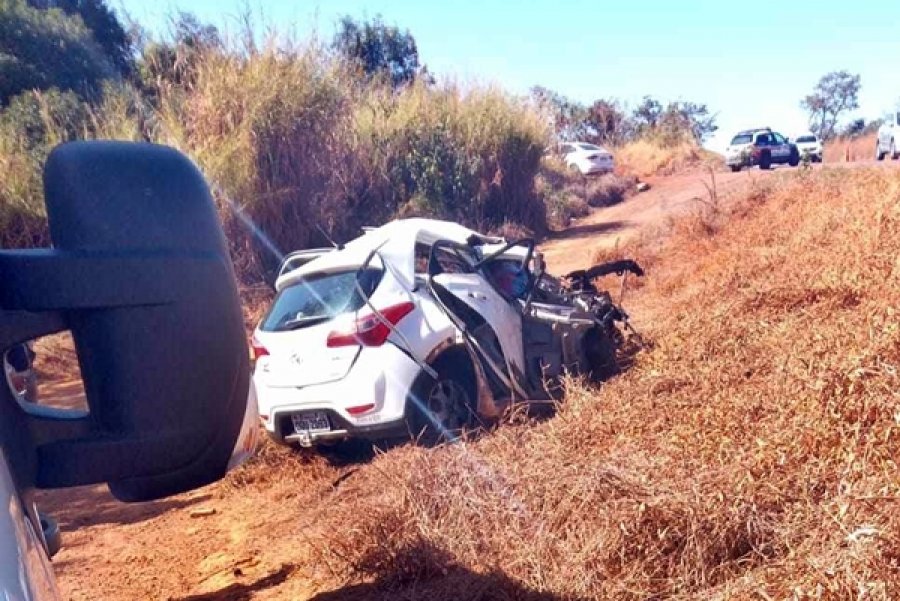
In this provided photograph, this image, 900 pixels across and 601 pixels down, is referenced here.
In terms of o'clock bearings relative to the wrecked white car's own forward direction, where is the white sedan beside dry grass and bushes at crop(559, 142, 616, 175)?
The white sedan beside dry grass and bushes is roughly at 11 o'clock from the wrecked white car.

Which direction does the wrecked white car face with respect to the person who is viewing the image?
facing away from the viewer and to the right of the viewer

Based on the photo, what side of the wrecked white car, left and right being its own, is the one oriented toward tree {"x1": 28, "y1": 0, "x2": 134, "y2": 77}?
left

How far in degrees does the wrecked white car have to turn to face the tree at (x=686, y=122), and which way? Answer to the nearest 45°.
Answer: approximately 45° to its left

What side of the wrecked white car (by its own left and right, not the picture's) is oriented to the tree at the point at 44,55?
left

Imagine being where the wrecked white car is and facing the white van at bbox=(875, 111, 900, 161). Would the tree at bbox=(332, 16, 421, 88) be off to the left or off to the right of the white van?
left

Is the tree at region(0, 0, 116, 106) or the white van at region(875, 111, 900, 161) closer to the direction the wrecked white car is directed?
the white van

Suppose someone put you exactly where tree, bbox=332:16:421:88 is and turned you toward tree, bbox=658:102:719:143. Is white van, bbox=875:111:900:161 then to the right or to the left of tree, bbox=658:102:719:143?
right
